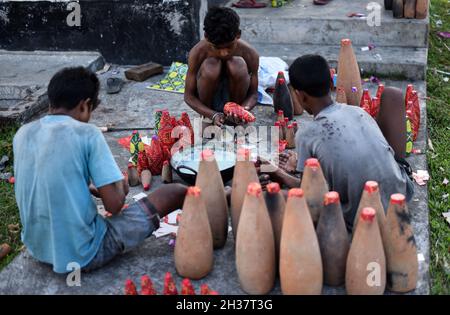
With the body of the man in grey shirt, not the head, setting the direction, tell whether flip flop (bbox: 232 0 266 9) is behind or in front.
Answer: in front

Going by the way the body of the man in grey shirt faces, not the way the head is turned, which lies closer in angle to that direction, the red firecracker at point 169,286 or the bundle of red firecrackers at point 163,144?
the bundle of red firecrackers

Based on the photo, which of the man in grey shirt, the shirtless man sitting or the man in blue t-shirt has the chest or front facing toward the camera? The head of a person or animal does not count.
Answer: the shirtless man sitting

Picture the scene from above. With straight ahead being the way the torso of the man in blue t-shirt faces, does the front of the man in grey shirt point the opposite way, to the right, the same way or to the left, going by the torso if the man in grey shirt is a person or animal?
to the left

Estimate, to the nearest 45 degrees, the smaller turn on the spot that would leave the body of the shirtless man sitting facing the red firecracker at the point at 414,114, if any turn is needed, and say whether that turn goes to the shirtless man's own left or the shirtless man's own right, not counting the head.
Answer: approximately 90° to the shirtless man's own left

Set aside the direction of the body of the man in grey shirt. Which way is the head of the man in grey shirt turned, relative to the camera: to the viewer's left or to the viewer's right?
to the viewer's left

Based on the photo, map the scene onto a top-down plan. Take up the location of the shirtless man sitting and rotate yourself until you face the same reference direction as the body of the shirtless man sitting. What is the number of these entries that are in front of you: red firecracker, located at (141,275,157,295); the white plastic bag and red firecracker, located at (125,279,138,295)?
2

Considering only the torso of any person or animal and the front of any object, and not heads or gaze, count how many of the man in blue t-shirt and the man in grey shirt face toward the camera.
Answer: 0

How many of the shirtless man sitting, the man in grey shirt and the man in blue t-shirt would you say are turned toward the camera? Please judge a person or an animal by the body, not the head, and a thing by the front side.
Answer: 1

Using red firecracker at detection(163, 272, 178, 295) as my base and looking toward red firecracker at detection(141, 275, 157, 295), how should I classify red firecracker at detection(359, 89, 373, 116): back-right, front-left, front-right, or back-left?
back-right

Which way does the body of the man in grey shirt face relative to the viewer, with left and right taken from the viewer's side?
facing away from the viewer and to the left of the viewer

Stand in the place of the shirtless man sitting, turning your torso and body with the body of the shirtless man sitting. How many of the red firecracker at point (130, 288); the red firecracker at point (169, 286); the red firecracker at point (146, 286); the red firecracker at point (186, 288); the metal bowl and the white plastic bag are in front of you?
5

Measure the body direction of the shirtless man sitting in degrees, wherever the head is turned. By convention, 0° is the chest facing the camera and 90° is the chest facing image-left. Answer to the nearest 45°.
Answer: approximately 0°

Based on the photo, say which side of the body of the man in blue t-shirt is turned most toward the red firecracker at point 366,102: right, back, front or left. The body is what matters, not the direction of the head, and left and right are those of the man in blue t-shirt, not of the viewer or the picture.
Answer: front

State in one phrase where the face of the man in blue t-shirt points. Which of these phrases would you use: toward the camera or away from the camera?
away from the camera
